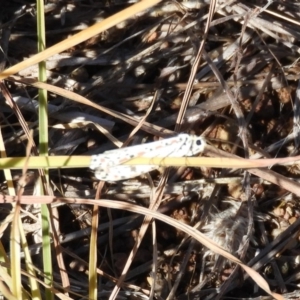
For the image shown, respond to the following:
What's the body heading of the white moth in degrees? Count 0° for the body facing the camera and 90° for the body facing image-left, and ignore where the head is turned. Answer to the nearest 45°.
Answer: approximately 270°
